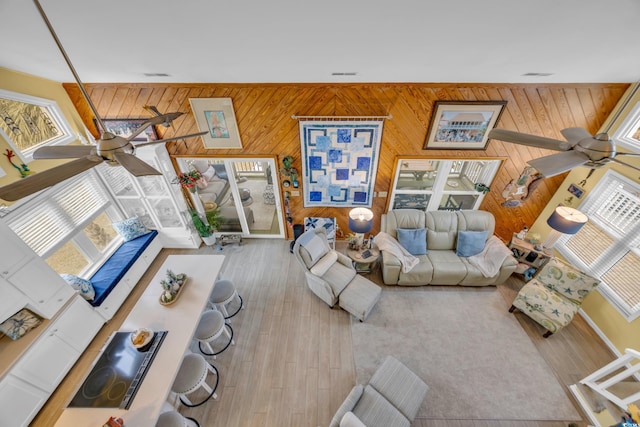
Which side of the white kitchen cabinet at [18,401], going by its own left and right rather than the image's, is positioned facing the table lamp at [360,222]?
front

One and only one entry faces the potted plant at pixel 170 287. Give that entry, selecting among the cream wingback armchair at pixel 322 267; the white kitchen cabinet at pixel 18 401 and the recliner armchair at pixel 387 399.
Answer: the white kitchen cabinet

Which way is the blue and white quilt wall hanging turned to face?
toward the camera

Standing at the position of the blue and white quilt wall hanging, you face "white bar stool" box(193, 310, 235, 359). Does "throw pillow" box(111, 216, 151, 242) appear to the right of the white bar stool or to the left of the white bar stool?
right

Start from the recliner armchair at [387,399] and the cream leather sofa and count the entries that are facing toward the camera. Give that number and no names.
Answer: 1

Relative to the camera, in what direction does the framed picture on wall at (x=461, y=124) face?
facing the viewer

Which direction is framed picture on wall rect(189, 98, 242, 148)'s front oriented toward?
toward the camera

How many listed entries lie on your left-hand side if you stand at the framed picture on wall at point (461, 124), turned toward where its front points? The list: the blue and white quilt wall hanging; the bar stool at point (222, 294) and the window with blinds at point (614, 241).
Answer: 1

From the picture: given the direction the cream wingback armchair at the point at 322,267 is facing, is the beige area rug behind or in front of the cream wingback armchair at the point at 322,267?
in front

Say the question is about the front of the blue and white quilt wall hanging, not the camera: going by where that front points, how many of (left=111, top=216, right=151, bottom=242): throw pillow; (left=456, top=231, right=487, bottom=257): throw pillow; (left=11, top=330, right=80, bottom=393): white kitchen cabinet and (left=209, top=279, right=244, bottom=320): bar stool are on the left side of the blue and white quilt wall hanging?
1

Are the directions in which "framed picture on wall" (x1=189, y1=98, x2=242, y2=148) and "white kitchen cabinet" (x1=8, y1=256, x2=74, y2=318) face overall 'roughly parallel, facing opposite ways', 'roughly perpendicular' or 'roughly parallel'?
roughly perpendicular

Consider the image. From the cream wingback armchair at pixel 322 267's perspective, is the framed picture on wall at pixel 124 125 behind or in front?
behind

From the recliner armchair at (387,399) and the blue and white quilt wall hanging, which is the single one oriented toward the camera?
the blue and white quilt wall hanging

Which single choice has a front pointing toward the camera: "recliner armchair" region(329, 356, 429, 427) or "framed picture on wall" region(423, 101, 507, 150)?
the framed picture on wall

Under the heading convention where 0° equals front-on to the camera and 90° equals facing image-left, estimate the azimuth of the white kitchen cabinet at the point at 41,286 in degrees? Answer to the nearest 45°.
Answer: approximately 315°

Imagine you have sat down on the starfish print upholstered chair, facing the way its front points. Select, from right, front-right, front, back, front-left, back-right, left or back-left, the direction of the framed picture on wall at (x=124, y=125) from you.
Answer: front

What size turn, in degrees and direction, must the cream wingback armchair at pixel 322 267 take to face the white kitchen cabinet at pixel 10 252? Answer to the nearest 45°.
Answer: approximately 135° to its right

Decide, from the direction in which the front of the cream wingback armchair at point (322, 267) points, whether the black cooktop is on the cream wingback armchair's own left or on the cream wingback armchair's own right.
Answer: on the cream wingback armchair's own right
